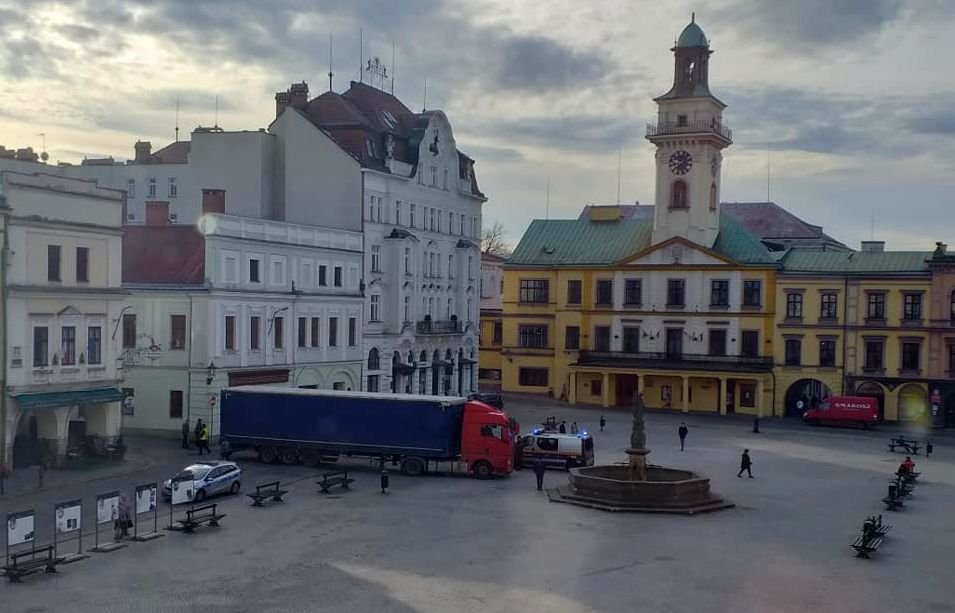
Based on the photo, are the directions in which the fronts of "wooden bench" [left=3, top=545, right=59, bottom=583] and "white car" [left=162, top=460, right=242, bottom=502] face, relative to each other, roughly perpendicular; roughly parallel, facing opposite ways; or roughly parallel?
roughly perpendicular

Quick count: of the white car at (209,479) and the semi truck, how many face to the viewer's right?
1

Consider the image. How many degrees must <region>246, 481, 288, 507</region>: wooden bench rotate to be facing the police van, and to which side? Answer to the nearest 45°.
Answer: approximately 90° to its left

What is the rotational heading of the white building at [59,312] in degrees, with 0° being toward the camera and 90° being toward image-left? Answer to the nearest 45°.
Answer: approximately 315°

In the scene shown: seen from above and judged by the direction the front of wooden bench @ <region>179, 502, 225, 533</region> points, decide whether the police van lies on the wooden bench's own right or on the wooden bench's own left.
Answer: on the wooden bench's own left

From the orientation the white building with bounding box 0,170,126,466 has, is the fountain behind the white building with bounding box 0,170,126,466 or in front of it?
in front

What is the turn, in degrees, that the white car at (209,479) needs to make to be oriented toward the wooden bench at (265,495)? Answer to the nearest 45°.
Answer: approximately 90° to its left

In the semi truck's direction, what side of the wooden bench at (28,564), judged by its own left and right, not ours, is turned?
left

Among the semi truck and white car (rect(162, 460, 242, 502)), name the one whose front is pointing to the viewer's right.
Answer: the semi truck

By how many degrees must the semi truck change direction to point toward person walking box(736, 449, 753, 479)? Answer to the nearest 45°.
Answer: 0° — it already faces them

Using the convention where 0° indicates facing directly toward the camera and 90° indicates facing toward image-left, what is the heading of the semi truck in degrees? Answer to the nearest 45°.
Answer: approximately 270°

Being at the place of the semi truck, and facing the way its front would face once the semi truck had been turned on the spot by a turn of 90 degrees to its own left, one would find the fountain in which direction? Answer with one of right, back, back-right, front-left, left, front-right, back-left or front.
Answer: back-right

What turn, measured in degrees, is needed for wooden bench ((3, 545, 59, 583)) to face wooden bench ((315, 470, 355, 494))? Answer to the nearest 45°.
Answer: approximately 90° to its left

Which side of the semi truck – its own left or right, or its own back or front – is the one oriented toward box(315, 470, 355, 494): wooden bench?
right

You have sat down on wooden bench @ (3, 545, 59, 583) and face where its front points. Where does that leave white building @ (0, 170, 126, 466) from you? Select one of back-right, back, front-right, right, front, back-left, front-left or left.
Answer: back-left
